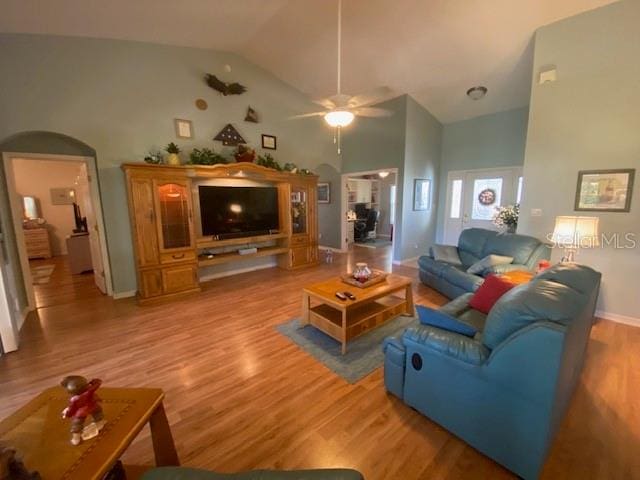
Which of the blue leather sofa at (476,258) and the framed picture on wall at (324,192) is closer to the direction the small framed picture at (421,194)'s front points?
the blue leather sofa

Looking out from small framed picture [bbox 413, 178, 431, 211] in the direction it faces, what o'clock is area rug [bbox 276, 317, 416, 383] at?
The area rug is roughly at 2 o'clock from the small framed picture.

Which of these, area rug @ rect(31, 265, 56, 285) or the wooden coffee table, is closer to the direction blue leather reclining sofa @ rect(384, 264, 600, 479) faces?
the wooden coffee table

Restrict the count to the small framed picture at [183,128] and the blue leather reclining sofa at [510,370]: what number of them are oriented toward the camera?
1

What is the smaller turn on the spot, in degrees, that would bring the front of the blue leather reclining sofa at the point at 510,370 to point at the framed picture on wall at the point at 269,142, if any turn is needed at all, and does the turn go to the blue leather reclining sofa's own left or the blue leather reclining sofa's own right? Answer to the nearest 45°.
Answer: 0° — it already faces it

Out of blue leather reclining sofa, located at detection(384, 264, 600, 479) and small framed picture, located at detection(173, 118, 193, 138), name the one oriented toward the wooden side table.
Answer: the small framed picture

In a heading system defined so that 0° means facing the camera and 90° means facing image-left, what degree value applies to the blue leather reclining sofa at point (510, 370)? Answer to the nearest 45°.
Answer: approximately 135°

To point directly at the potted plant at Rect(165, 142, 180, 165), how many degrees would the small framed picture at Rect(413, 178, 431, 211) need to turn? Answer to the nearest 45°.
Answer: approximately 90° to its right

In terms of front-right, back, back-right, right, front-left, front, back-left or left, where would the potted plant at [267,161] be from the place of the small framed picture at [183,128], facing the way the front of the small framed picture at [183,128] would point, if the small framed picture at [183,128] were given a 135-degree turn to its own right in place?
back-right

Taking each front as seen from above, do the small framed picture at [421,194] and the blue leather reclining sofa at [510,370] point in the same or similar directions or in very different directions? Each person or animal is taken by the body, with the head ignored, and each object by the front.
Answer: very different directions

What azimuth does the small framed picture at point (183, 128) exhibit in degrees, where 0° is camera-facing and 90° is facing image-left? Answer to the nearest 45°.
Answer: approximately 0°
